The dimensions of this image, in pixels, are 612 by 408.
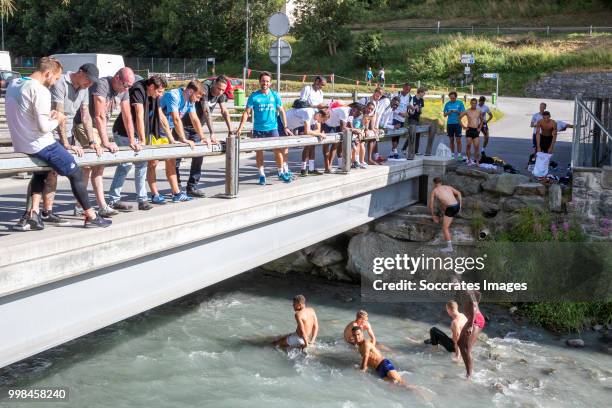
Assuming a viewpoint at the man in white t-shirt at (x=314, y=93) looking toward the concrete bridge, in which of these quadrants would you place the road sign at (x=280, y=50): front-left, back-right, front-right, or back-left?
back-right

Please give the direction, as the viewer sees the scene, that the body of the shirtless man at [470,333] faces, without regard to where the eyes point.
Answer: to the viewer's left

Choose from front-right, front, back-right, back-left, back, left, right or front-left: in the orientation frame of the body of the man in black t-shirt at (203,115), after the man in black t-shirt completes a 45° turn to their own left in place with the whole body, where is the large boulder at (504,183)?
front-left

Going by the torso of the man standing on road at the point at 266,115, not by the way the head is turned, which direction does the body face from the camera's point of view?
toward the camera

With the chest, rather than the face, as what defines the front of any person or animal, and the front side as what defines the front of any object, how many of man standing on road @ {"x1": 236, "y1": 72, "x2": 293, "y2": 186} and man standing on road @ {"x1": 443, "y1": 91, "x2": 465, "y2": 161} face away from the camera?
0

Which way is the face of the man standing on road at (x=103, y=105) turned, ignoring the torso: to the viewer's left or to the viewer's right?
to the viewer's right

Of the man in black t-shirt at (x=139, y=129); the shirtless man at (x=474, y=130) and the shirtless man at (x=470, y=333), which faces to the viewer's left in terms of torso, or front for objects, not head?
the shirtless man at (x=470, y=333)

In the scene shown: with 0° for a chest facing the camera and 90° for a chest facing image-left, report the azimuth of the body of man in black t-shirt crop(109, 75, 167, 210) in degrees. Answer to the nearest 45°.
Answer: approximately 315°

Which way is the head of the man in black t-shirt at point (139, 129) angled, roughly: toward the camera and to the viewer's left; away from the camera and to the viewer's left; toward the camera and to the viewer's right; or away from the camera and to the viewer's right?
toward the camera and to the viewer's right

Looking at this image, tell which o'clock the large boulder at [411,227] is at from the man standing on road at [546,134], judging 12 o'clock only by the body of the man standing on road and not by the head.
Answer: The large boulder is roughly at 2 o'clock from the man standing on road.

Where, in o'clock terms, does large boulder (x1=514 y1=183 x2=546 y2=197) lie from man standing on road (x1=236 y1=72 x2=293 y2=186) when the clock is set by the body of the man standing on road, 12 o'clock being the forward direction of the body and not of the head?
The large boulder is roughly at 8 o'clock from the man standing on road.

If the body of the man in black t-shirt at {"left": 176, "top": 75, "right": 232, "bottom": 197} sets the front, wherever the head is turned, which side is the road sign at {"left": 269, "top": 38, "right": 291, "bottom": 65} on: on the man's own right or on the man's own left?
on the man's own left
